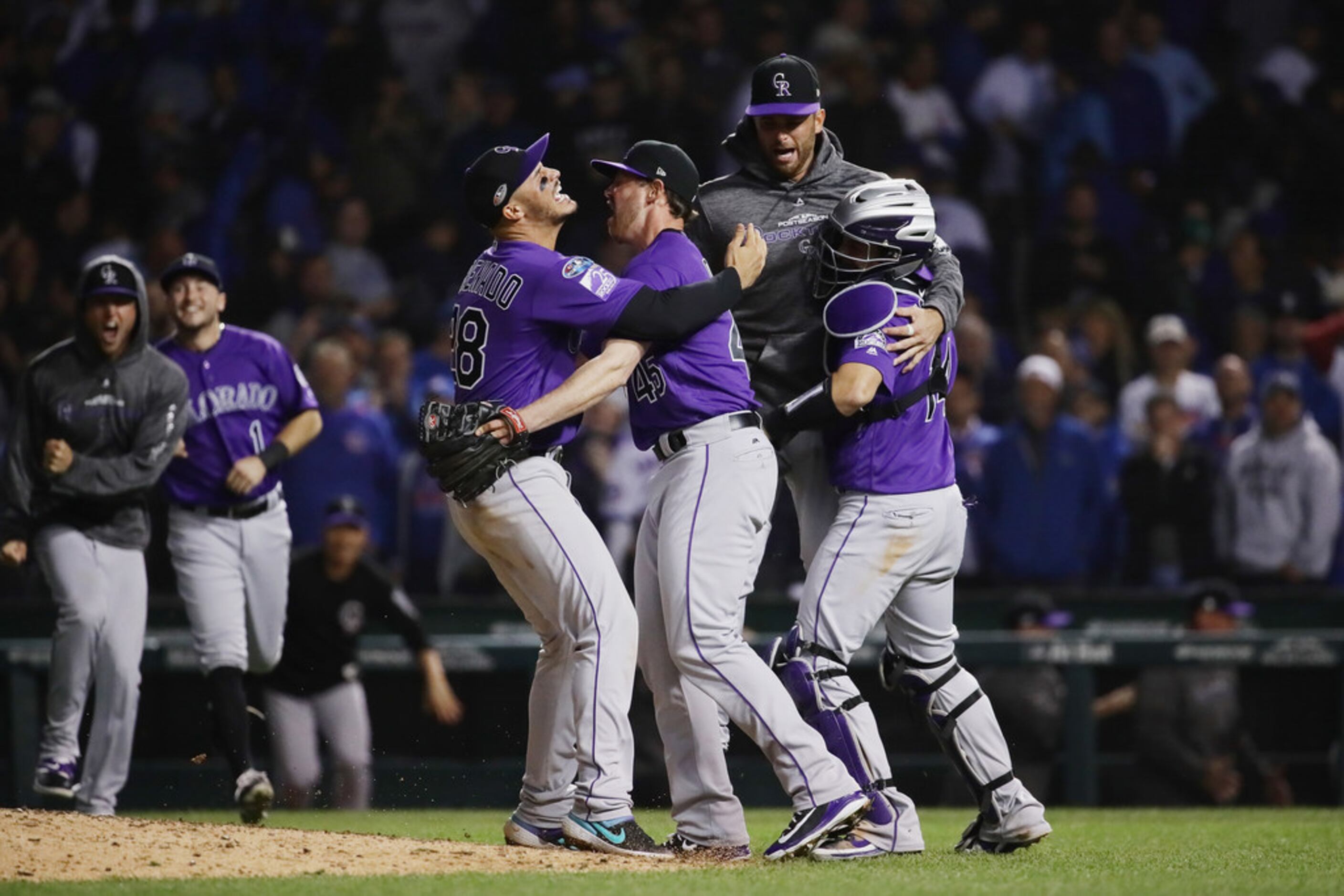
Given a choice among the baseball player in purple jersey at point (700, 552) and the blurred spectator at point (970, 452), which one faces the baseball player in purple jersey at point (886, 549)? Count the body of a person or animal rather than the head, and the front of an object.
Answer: the blurred spectator

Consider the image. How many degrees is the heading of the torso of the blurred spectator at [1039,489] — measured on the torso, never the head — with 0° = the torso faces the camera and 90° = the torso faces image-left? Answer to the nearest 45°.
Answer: approximately 0°

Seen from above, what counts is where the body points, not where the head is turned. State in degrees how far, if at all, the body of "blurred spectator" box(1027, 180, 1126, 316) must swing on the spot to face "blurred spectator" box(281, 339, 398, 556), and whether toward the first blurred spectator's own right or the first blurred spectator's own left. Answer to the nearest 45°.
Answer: approximately 45° to the first blurred spectator's own right

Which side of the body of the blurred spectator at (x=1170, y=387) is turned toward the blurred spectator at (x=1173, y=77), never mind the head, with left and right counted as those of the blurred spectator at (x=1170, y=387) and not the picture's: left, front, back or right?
back

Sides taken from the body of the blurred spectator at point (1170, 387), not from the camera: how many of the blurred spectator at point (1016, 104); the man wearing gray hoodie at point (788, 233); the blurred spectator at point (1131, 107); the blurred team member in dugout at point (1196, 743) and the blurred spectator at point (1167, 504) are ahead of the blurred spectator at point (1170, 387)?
3

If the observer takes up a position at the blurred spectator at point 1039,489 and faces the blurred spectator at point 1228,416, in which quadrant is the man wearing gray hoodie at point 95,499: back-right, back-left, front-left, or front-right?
back-right

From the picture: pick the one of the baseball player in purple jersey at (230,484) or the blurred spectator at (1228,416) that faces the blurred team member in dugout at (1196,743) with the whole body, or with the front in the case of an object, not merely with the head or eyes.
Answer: the blurred spectator at (1228,416)

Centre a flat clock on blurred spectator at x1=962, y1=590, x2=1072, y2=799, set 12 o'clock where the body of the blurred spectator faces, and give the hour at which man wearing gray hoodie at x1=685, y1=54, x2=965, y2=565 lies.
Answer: The man wearing gray hoodie is roughly at 2 o'clock from the blurred spectator.
